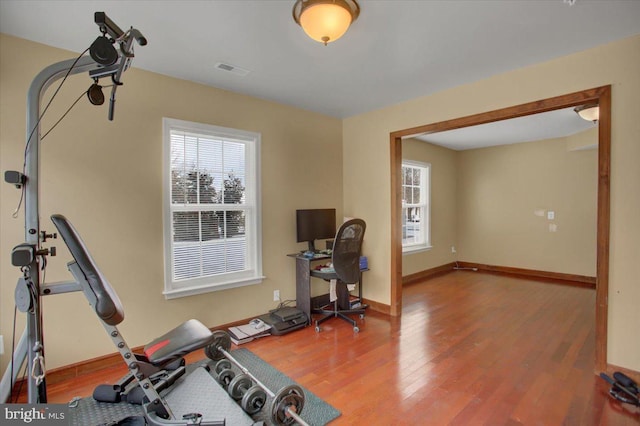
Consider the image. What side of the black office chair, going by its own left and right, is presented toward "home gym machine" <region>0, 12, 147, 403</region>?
left

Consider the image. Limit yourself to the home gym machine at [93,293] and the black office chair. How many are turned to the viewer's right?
1

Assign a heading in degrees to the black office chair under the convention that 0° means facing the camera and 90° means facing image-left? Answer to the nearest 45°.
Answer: approximately 135°

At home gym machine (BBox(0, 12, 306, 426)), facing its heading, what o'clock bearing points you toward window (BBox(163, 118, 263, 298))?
The window is roughly at 10 o'clock from the home gym machine.

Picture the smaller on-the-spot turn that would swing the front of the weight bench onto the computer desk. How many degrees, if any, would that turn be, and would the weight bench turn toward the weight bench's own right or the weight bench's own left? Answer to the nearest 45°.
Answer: approximately 45° to the weight bench's own left

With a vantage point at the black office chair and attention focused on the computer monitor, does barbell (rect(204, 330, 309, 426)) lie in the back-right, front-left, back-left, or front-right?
back-left

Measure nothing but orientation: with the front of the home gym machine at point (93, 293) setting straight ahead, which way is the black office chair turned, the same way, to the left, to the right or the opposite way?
to the left

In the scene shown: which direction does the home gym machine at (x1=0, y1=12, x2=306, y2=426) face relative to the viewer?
to the viewer's right

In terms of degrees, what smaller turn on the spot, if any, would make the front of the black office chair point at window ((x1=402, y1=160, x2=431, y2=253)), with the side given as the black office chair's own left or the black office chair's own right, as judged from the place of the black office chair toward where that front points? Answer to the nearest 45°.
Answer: approximately 90° to the black office chair's own right

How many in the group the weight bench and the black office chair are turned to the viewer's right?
1

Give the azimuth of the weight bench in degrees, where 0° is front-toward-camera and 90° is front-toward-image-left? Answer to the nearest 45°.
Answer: approximately 270°

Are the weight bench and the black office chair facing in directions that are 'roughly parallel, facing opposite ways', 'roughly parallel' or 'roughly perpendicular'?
roughly perpendicular
